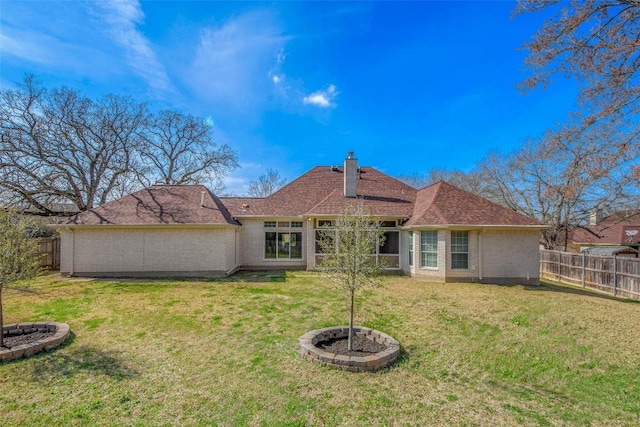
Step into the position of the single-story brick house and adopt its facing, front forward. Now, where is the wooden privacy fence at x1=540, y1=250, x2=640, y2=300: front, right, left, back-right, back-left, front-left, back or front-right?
right

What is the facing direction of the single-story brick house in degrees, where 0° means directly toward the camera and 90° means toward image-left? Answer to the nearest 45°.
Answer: approximately 180°

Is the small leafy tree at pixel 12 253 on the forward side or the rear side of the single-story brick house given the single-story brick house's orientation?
on the rear side

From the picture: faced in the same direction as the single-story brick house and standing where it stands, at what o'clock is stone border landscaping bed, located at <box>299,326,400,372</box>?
The stone border landscaping bed is roughly at 6 o'clock from the single-story brick house.

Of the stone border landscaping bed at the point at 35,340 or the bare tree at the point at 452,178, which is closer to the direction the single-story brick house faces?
the bare tree

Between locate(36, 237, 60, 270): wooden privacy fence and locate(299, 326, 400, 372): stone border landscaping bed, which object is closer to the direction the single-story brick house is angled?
the wooden privacy fence

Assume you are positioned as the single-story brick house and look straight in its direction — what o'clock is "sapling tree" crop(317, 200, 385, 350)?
The sapling tree is roughly at 6 o'clock from the single-story brick house.

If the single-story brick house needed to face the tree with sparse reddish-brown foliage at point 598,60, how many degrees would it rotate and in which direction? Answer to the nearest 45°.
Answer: approximately 135° to its right
